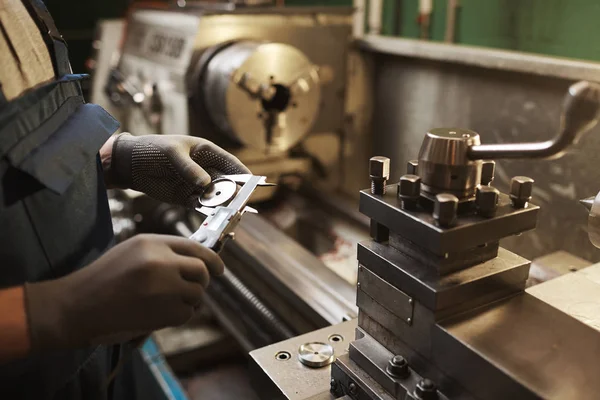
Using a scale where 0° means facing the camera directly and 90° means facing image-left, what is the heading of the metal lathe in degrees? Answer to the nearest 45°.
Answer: approximately 45°
